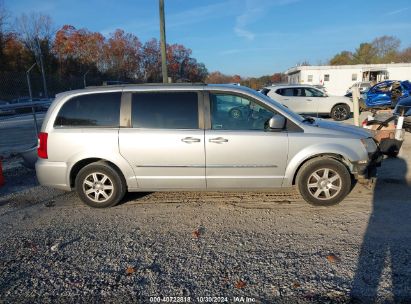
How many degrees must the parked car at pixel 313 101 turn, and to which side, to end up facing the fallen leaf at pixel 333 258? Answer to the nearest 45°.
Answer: approximately 90° to its right

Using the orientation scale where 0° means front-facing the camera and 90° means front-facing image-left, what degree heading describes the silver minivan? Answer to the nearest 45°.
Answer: approximately 270°

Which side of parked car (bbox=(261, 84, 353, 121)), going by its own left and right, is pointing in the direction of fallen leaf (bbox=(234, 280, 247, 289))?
right

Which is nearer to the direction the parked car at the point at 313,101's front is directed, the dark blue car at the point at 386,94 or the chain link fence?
the dark blue car

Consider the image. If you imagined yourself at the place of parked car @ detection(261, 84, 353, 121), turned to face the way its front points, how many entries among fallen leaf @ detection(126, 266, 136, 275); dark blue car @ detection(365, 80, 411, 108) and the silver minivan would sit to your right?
2

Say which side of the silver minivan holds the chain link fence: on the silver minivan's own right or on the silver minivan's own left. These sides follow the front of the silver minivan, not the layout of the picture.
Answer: on the silver minivan's own left

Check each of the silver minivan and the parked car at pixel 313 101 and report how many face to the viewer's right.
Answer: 2

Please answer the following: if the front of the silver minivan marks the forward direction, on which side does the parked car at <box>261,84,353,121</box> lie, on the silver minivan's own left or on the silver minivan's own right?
on the silver minivan's own left

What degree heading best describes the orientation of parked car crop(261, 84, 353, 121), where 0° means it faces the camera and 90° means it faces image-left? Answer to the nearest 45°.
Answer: approximately 270°

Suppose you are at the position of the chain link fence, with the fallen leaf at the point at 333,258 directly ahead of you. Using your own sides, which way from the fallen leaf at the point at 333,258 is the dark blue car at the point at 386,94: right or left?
left
